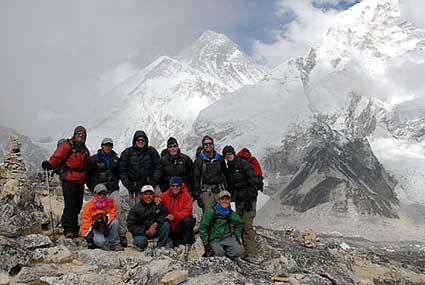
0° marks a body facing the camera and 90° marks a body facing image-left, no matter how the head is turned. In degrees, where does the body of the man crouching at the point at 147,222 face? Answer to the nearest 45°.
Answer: approximately 0°

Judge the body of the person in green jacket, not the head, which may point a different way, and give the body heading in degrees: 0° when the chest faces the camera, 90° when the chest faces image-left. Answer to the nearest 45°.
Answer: approximately 0°

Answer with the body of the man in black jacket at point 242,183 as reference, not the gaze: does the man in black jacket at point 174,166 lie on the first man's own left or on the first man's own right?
on the first man's own right

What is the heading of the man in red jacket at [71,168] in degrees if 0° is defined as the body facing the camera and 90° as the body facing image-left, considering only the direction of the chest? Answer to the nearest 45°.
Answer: approximately 315°

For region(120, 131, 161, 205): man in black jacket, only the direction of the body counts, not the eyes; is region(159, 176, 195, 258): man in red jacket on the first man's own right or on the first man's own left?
on the first man's own left

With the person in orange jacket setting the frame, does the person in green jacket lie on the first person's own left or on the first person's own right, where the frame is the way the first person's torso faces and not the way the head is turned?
on the first person's own left
